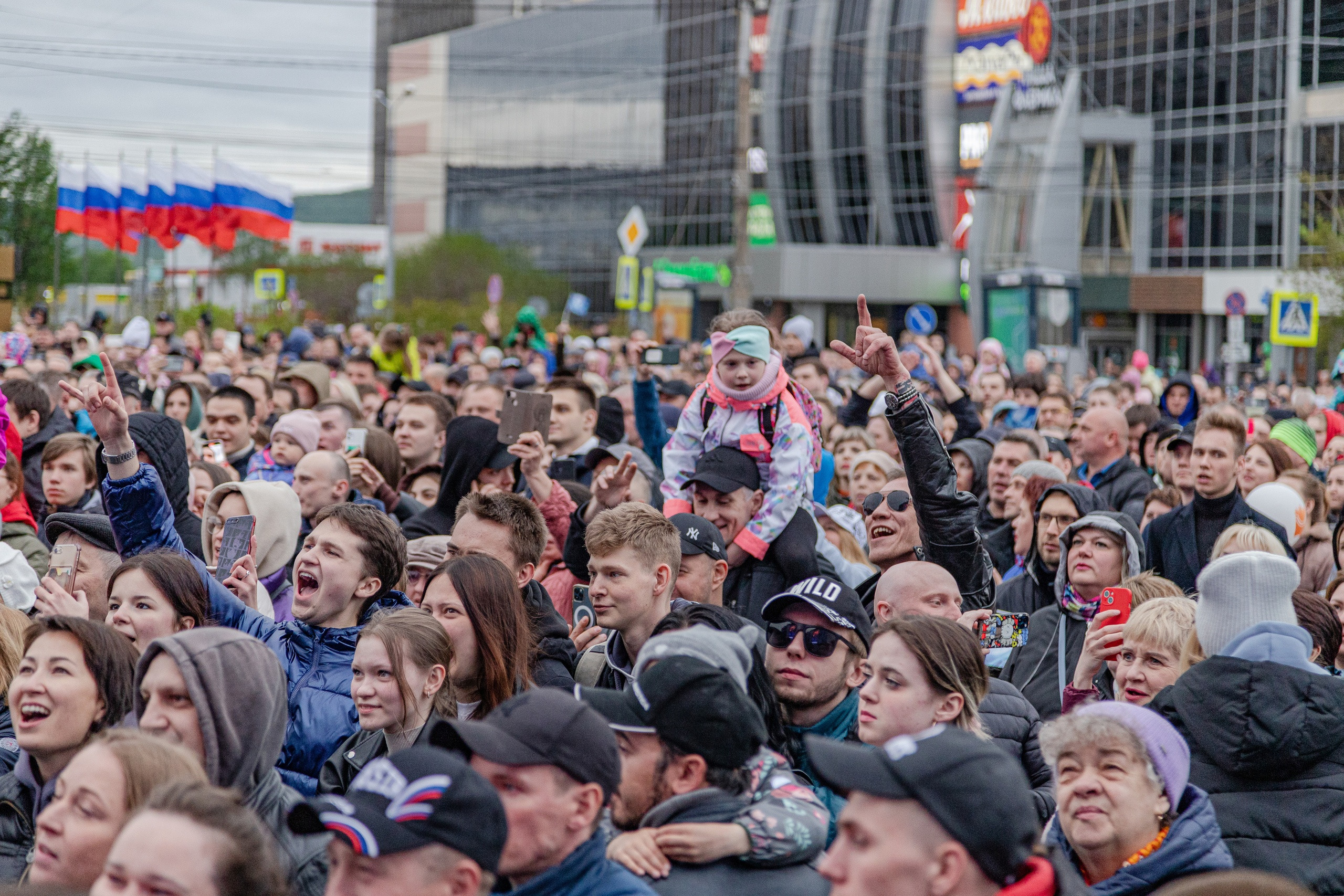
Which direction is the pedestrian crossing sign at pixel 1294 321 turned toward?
toward the camera

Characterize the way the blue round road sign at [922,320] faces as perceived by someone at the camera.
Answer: facing the viewer

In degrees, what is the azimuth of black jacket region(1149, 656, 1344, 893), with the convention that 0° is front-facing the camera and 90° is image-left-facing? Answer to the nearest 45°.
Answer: approximately 180°

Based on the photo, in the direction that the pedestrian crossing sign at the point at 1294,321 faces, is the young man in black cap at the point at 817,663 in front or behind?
in front

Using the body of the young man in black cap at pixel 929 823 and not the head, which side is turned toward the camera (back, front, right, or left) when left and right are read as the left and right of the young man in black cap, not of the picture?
left

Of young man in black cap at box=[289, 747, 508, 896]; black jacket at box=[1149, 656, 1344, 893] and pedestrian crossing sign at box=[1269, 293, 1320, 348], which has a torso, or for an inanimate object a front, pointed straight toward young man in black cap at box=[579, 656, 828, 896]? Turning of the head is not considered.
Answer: the pedestrian crossing sign

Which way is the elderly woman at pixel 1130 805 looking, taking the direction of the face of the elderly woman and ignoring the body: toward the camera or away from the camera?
toward the camera

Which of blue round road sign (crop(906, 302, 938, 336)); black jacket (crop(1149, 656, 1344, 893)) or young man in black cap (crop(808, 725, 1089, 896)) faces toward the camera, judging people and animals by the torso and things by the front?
the blue round road sign

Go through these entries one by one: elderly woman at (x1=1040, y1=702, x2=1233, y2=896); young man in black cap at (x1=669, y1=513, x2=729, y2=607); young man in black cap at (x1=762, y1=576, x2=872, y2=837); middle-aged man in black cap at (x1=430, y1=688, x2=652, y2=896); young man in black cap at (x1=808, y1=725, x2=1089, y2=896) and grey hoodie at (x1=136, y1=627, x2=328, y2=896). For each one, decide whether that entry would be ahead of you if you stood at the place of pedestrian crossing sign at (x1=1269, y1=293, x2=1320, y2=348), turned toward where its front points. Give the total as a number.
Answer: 6
